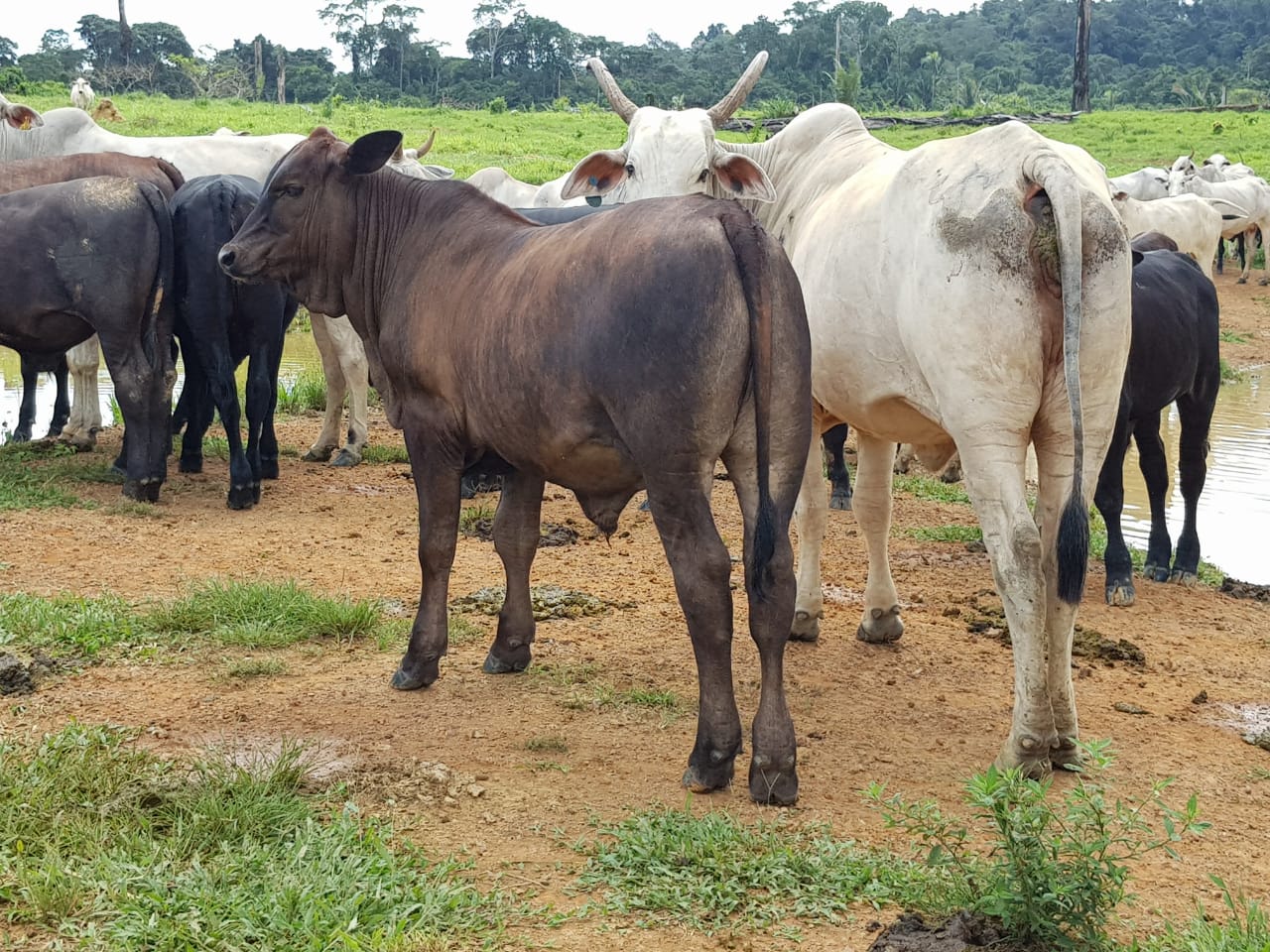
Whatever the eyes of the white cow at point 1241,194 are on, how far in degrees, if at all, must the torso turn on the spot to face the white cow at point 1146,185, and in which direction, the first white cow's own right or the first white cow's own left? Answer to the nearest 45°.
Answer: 0° — it already faces it

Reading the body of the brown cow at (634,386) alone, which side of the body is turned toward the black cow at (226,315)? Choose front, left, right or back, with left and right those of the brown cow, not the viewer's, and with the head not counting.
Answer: front

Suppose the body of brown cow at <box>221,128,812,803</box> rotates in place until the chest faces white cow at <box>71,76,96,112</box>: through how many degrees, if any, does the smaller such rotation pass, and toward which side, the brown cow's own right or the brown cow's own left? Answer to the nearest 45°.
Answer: approximately 45° to the brown cow's own right

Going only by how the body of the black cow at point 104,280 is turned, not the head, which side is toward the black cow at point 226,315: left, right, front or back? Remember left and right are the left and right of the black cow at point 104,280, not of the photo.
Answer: back

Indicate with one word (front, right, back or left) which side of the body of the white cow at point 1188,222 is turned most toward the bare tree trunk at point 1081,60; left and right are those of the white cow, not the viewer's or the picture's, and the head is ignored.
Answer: right

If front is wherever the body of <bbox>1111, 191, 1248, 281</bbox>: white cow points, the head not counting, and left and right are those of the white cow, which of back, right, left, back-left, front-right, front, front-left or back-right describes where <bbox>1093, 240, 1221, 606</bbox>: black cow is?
left

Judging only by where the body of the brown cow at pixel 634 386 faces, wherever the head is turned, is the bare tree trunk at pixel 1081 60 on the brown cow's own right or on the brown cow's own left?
on the brown cow's own right

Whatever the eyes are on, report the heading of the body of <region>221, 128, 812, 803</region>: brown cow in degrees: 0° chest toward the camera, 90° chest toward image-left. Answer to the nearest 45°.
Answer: approximately 135°
